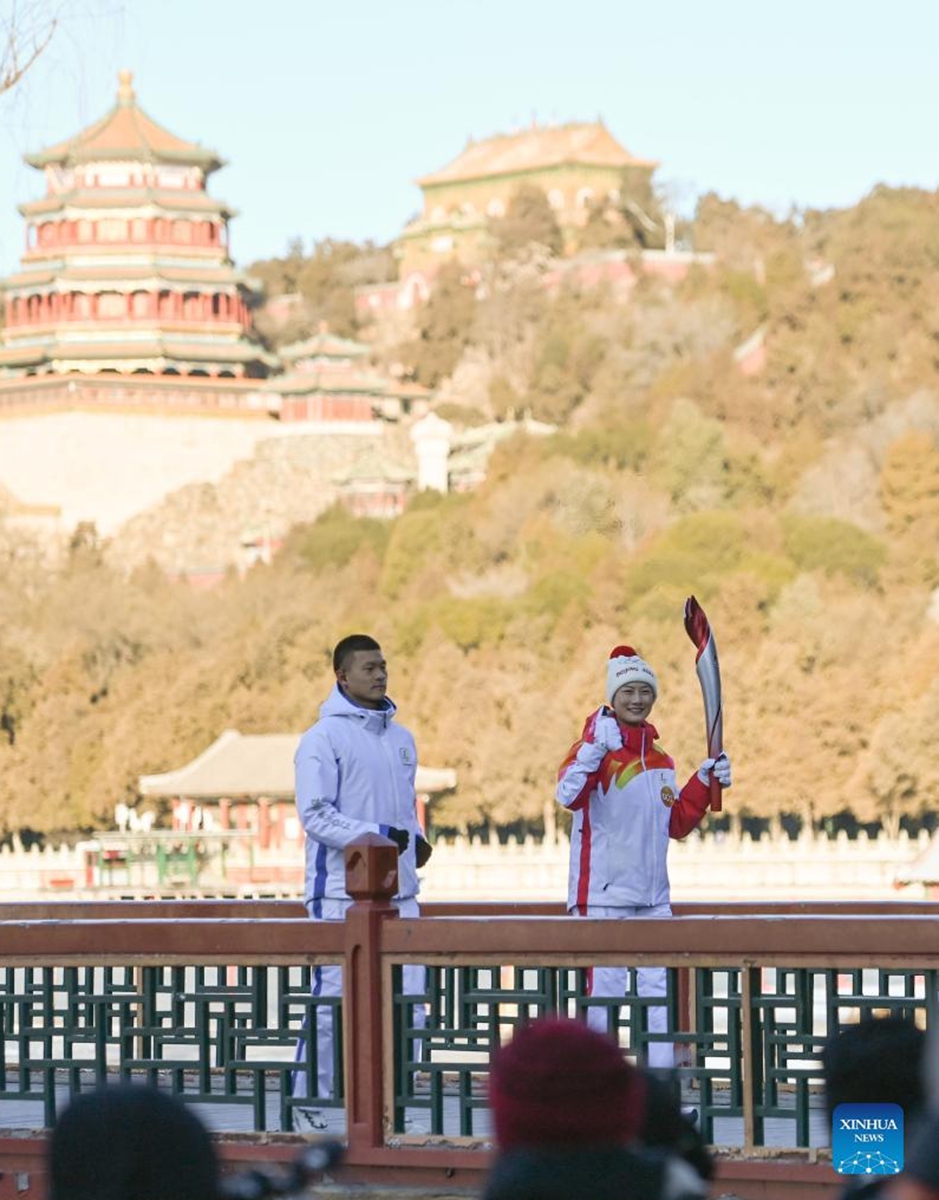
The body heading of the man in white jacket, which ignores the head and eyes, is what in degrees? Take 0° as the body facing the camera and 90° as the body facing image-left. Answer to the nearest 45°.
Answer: approximately 315°
